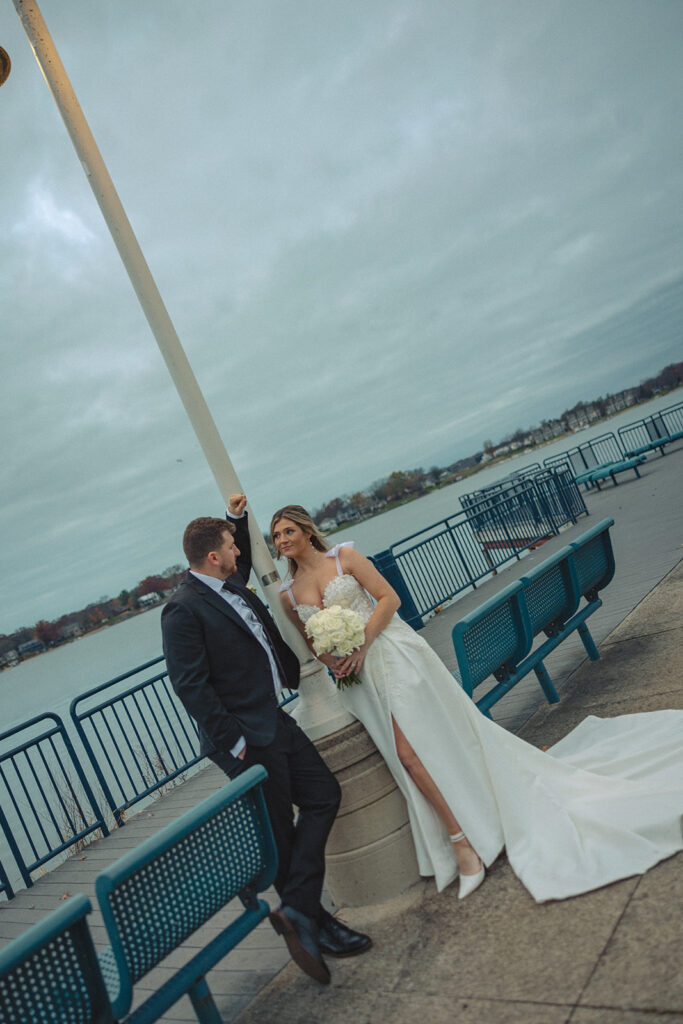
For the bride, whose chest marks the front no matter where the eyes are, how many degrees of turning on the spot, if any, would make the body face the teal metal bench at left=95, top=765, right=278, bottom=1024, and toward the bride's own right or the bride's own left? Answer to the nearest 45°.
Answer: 0° — they already face it

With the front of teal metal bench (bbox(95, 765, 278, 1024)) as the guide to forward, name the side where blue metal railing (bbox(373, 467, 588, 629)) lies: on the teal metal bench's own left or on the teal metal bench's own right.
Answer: on the teal metal bench's own right

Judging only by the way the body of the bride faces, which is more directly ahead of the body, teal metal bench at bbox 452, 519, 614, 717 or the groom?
the groom

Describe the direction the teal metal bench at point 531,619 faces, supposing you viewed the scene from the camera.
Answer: facing away from the viewer and to the left of the viewer

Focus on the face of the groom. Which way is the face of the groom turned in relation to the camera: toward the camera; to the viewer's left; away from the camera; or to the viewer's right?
to the viewer's right

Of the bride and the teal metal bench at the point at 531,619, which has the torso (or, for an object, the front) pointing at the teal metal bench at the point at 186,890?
the bride

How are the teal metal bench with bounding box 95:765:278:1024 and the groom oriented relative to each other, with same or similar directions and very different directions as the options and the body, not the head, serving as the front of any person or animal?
very different directions

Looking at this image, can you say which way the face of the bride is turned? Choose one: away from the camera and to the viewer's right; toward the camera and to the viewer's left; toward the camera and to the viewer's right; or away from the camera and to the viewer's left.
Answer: toward the camera and to the viewer's left

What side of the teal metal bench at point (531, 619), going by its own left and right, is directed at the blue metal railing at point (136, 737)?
front

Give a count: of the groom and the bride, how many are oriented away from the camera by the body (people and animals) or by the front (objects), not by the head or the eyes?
0

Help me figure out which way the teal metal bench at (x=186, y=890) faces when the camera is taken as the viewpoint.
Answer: facing away from the viewer and to the left of the viewer

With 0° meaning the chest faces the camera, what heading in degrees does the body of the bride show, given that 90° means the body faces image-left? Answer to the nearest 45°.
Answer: approximately 45°

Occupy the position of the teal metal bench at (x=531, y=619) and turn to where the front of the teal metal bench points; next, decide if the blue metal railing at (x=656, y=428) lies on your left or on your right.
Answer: on your right

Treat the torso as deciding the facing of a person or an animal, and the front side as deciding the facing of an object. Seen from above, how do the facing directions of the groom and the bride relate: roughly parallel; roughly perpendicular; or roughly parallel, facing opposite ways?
roughly perpendicular
